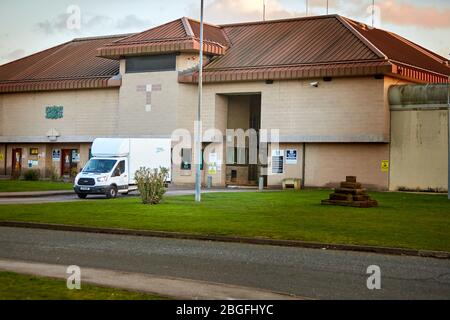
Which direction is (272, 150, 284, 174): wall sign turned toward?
toward the camera

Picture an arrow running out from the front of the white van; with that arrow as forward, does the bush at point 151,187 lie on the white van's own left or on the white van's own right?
on the white van's own left

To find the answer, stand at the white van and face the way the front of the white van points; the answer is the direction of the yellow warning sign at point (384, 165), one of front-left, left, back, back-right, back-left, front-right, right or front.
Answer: back-left

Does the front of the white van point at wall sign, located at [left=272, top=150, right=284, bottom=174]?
no

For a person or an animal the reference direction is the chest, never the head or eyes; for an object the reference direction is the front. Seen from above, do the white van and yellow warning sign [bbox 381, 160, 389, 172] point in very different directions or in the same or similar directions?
same or similar directions

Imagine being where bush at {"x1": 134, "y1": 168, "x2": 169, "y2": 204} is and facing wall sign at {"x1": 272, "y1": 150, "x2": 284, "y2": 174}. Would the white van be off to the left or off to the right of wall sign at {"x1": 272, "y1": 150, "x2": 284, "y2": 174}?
left

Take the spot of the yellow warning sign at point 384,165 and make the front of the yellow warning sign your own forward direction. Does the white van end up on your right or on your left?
on your right

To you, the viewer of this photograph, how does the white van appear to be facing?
facing the viewer and to the left of the viewer

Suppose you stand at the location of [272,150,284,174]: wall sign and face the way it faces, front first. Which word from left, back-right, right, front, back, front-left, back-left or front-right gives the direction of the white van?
front-right
